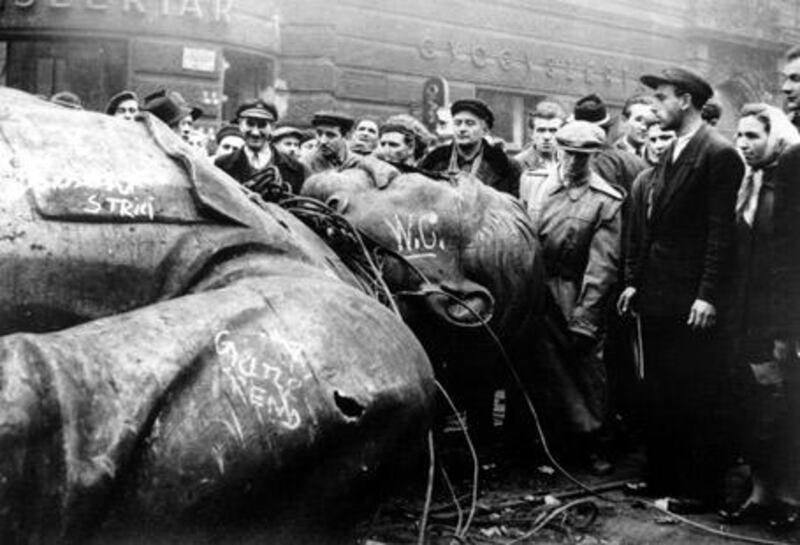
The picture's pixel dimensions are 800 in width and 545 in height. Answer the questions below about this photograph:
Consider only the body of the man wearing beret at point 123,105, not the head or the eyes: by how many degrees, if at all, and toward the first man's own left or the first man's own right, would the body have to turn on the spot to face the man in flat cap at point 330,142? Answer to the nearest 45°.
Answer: approximately 90° to the first man's own left

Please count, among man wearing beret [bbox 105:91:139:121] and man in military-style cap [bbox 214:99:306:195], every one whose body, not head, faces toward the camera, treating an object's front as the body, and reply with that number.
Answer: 2

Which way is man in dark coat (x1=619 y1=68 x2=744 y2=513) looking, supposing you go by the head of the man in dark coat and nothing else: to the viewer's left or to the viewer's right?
to the viewer's left

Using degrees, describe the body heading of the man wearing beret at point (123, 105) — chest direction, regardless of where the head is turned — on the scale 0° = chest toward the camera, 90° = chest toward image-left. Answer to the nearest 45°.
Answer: approximately 0°

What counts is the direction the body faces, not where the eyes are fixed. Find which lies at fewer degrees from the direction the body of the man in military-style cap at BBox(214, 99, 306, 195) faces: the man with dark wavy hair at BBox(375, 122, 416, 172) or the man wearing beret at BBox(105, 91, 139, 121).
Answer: the man with dark wavy hair

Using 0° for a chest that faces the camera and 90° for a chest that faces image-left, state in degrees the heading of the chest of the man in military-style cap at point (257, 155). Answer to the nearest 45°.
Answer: approximately 0°

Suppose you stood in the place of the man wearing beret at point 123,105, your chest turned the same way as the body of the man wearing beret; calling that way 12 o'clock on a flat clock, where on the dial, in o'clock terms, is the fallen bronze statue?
The fallen bronze statue is roughly at 12 o'clock from the man wearing beret.

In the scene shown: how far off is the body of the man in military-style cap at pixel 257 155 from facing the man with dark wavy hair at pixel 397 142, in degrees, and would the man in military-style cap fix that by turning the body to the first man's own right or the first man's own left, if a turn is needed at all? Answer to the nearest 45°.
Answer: approximately 45° to the first man's own left

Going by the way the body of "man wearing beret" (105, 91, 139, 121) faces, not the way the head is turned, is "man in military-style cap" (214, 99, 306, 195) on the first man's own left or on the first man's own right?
on the first man's own left
